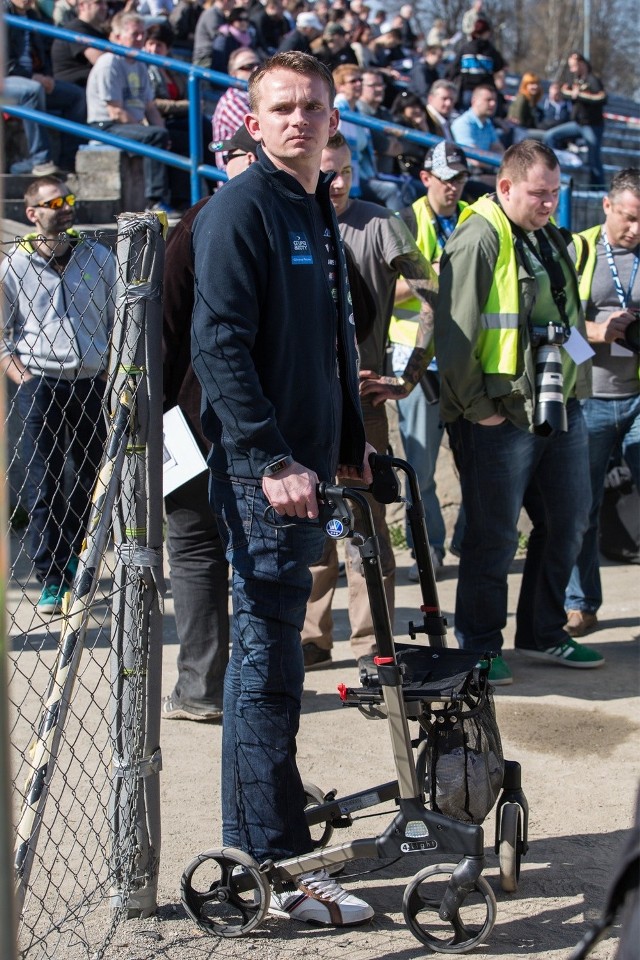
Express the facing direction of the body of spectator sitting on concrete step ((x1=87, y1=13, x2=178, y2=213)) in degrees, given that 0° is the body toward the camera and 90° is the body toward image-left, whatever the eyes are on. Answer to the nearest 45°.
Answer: approximately 315°

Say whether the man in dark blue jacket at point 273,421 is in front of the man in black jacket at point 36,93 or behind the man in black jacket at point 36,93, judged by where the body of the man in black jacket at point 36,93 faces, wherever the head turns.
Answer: in front

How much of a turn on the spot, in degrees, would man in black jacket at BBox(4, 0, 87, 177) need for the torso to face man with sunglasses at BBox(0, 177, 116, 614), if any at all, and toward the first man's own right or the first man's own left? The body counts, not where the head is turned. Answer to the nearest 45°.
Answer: approximately 45° to the first man's own right

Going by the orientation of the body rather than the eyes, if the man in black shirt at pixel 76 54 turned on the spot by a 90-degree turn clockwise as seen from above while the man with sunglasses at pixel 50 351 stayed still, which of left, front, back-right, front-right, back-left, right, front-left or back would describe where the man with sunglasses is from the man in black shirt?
front-left

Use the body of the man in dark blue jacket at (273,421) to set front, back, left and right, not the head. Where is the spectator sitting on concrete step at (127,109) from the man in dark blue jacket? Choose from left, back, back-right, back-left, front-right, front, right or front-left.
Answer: back-left

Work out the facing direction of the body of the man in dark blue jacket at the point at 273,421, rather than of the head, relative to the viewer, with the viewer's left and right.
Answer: facing the viewer and to the right of the viewer

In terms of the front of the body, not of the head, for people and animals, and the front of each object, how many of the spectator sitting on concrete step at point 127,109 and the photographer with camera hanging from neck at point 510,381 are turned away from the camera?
0

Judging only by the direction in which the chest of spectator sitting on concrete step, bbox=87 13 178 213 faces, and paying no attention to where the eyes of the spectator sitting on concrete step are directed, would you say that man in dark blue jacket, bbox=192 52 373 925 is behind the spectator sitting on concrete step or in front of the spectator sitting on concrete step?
in front
